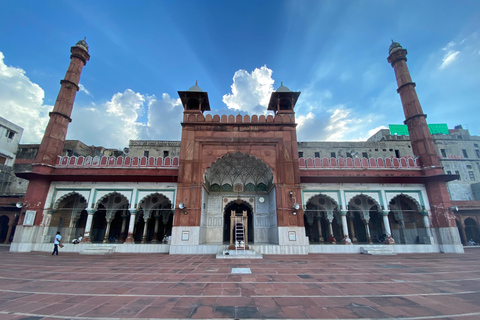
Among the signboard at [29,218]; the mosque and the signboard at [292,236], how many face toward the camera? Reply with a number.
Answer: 3

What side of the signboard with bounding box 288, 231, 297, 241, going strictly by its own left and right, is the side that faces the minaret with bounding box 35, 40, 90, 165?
right

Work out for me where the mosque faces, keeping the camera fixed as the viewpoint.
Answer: facing the viewer

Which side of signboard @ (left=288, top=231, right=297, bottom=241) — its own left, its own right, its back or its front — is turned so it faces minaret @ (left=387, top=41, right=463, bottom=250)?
left

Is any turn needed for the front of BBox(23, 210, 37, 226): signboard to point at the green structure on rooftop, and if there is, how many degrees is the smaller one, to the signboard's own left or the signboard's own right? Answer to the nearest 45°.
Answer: approximately 90° to the signboard's own left

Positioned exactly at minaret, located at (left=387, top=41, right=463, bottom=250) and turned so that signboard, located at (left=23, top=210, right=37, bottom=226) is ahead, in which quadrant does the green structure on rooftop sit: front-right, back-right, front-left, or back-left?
back-right

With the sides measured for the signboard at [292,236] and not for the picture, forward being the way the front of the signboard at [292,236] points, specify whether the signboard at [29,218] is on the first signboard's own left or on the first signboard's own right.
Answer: on the first signboard's own right
